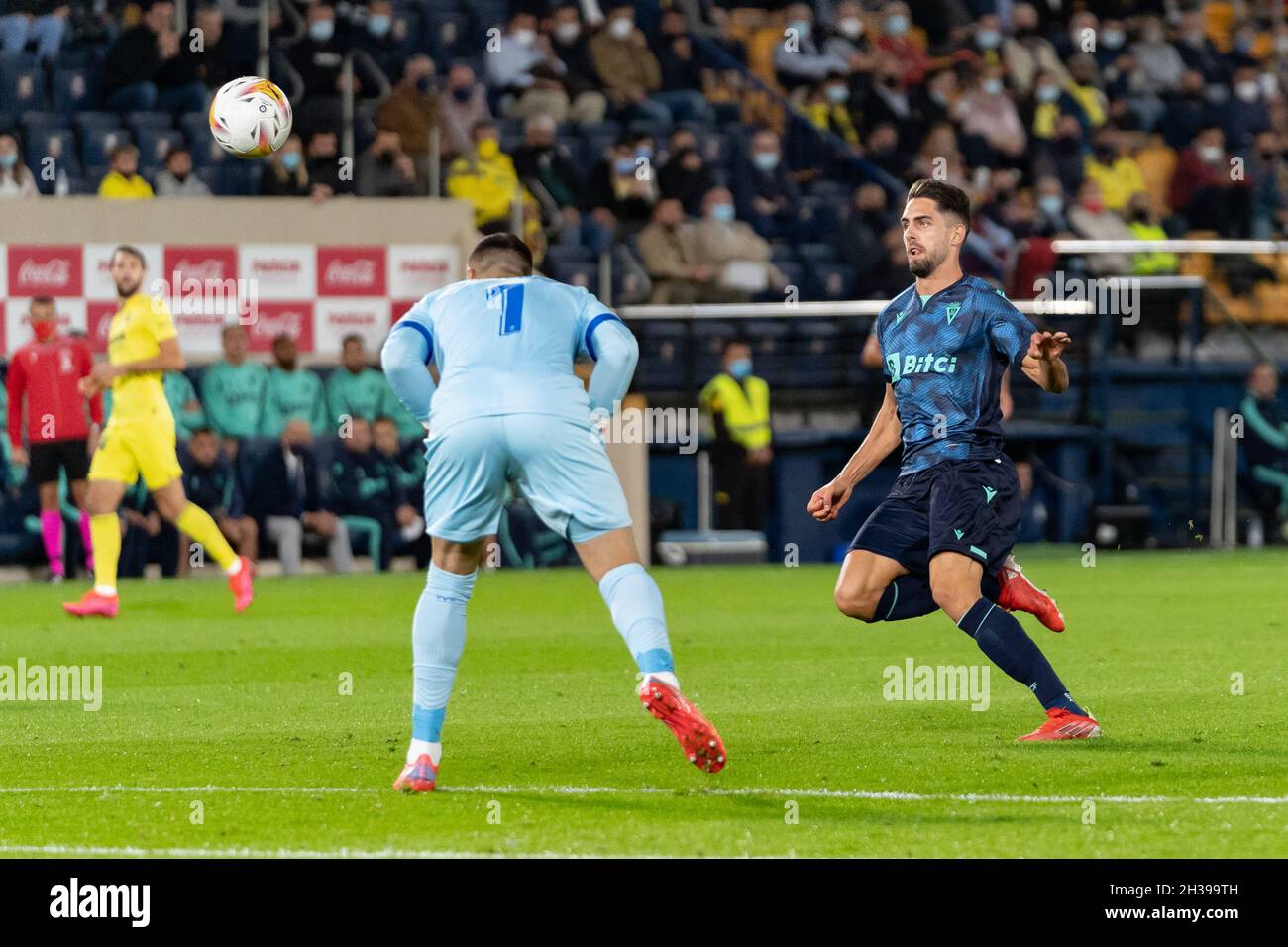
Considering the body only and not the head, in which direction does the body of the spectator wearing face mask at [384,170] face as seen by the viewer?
toward the camera

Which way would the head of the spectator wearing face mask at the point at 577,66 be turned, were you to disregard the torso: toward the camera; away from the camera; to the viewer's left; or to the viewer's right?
toward the camera

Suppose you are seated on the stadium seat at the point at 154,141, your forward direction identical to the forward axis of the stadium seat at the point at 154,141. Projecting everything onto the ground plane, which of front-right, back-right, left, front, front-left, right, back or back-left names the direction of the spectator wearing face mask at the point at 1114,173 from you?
left

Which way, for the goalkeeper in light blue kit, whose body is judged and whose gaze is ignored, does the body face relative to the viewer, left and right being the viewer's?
facing away from the viewer

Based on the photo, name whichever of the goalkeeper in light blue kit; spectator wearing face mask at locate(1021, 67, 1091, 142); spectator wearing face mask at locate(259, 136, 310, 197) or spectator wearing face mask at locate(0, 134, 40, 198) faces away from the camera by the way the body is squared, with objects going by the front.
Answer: the goalkeeper in light blue kit

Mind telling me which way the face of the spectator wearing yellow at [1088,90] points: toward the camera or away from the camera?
toward the camera

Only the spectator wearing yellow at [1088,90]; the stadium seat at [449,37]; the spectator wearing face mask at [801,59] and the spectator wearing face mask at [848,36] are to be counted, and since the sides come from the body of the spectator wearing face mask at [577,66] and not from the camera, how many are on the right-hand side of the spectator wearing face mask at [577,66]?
1

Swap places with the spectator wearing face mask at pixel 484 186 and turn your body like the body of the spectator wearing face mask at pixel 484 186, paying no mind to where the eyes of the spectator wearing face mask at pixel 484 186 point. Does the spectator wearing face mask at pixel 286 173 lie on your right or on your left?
on your right

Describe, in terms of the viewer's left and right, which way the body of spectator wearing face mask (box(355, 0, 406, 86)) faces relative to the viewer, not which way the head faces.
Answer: facing the viewer

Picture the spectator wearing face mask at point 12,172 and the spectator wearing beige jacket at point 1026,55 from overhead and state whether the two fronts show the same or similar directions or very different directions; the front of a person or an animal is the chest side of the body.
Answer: same or similar directions

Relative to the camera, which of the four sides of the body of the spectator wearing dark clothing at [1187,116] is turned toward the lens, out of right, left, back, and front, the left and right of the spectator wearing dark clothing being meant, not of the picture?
front

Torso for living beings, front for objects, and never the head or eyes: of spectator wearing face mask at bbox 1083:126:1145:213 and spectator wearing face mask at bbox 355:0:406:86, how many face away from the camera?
0

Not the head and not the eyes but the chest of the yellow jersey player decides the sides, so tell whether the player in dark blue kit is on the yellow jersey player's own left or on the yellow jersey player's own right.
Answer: on the yellow jersey player's own left

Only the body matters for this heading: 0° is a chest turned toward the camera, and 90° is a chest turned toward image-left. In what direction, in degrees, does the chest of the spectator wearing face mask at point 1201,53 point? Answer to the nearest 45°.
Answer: approximately 0°

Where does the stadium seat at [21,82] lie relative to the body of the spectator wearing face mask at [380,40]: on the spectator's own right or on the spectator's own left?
on the spectator's own right

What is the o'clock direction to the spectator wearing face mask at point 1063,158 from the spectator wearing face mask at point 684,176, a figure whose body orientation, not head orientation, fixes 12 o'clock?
the spectator wearing face mask at point 1063,158 is roughly at 8 o'clock from the spectator wearing face mask at point 684,176.
